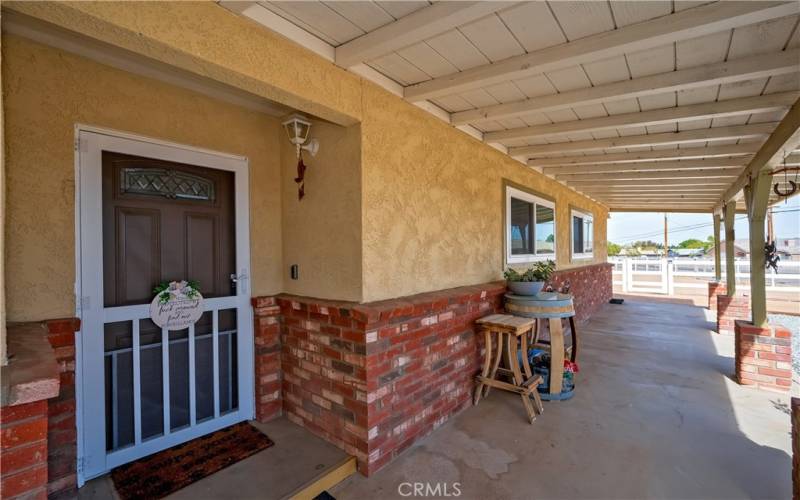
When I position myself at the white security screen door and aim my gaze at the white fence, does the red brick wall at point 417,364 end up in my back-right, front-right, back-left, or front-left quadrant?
front-right

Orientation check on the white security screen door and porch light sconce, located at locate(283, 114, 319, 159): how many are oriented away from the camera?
0

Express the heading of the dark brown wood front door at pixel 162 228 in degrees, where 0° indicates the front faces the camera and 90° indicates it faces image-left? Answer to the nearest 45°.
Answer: approximately 315°

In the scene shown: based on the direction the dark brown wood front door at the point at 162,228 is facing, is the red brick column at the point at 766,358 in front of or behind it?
in front

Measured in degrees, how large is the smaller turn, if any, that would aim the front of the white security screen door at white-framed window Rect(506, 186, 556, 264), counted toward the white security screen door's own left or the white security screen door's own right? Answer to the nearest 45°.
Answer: approximately 45° to the white security screen door's own left

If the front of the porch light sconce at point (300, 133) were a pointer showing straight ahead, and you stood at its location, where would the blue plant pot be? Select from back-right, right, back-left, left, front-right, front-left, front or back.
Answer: back-left

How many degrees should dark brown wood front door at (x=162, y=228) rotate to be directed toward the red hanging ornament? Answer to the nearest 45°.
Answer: approximately 45° to its left

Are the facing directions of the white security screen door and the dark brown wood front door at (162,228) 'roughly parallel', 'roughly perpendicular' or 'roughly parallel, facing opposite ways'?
roughly parallel

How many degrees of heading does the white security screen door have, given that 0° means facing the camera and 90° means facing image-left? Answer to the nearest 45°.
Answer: approximately 315°

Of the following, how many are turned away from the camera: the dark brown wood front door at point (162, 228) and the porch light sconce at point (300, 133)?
0

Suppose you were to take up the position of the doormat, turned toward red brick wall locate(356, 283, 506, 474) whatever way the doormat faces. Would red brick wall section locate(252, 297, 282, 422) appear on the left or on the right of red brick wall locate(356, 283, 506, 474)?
left
